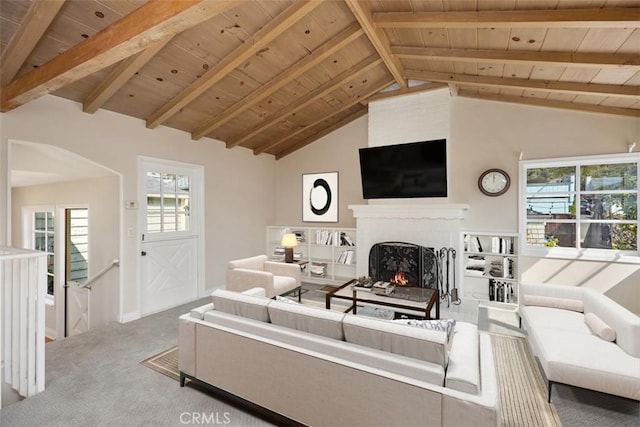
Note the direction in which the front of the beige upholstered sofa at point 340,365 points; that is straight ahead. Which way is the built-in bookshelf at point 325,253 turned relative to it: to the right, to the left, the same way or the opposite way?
the opposite way

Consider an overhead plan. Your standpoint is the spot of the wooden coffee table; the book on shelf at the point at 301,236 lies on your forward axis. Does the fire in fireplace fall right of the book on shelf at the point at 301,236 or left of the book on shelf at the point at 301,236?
right

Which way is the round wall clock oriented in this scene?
toward the camera

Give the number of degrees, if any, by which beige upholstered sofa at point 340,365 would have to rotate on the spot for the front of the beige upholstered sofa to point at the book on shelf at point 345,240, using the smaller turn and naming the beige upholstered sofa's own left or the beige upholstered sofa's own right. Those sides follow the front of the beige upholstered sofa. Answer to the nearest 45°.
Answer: approximately 45° to the beige upholstered sofa's own left

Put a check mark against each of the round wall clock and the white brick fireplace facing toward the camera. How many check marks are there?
2

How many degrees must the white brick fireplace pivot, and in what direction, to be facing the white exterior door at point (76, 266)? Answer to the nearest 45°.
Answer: approximately 90° to its right

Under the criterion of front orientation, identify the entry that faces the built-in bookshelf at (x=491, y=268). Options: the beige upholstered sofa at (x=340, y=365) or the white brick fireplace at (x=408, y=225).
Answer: the beige upholstered sofa

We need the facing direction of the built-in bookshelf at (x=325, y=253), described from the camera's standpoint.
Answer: facing the viewer and to the left of the viewer

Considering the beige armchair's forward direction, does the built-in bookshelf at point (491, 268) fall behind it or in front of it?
in front

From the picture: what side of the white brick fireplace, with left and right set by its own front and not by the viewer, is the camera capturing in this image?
front

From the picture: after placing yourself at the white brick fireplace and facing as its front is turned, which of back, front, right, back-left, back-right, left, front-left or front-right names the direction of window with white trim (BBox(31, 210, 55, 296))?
right

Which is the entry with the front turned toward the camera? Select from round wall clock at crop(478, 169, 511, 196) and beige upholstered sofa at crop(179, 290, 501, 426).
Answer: the round wall clock

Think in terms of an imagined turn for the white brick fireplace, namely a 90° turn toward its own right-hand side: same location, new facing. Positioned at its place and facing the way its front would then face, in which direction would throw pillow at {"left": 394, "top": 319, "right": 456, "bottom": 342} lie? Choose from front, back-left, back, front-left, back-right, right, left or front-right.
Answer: left

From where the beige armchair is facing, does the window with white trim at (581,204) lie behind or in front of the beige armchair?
in front

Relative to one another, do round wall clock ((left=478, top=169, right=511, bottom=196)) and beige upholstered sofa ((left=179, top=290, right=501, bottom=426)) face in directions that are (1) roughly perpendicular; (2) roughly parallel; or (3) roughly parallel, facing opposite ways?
roughly parallel, facing opposite ways

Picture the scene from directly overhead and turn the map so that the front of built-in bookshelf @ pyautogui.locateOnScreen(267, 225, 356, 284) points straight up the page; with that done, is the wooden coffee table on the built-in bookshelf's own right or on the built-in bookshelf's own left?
on the built-in bookshelf's own left

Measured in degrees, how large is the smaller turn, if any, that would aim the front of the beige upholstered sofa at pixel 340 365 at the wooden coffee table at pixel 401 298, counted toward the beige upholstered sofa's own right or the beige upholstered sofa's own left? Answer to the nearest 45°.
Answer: approximately 45° to the beige upholstered sofa's own left

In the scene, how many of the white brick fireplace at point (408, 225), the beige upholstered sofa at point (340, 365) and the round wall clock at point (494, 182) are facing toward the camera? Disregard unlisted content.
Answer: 2

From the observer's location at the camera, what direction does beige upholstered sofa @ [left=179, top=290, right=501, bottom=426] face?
facing away from the viewer and to the right of the viewer

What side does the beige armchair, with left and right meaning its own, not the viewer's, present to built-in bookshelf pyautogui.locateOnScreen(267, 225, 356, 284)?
left

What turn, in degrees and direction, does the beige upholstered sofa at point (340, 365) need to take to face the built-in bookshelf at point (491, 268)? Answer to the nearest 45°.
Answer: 0° — it already faces it

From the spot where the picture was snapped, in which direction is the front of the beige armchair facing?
facing the viewer and to the right of the viewer
